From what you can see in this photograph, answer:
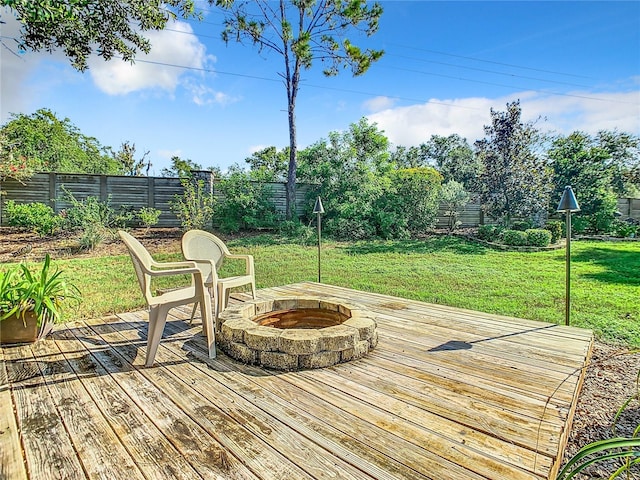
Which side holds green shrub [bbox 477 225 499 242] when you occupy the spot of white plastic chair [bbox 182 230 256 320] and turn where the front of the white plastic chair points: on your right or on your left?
on your left

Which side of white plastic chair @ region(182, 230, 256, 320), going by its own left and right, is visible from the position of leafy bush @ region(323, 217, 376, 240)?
left

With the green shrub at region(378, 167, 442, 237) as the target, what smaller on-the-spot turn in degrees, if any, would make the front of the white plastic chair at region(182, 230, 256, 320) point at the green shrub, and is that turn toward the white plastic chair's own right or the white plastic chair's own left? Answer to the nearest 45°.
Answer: approximately 90° to the white plastic chair's own left

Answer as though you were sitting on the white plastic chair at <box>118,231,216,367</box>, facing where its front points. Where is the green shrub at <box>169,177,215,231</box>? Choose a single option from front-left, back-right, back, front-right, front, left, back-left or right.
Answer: left

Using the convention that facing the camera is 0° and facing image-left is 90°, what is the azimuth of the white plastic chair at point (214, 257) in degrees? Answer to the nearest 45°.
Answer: approximately 315°

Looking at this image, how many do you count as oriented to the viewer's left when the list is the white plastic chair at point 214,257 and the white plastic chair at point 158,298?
0

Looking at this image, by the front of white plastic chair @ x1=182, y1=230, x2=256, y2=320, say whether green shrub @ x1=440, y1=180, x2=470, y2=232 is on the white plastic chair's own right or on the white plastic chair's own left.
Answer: on the white plastic chair's own left

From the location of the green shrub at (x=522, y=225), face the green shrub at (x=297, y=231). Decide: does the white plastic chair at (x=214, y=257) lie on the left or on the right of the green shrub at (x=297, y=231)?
left

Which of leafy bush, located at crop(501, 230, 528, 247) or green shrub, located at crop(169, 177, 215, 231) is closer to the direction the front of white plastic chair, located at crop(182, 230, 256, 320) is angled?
the leafy bush

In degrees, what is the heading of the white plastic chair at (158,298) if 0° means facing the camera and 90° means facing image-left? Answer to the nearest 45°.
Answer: approximately 270°

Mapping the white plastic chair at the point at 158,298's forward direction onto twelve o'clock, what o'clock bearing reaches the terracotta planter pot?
The terracotta planter pot is roughly at 7 o'clock from the white plastic chair.
